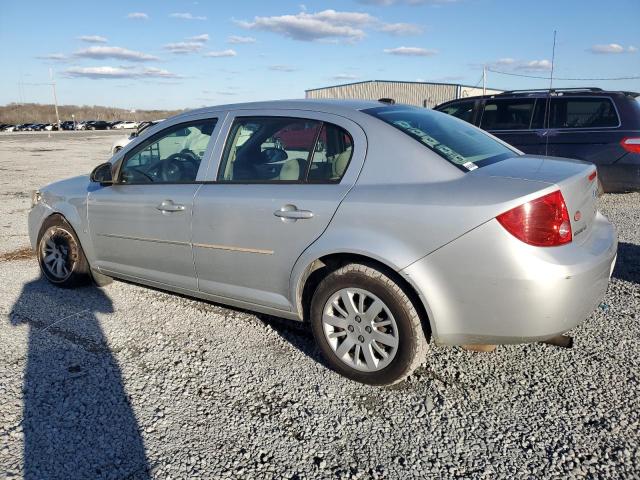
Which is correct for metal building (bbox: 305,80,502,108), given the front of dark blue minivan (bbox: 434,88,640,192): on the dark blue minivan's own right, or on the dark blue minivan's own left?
on the dark blue minivan's own right

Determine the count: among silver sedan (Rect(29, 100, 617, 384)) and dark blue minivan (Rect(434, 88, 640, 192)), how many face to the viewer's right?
0

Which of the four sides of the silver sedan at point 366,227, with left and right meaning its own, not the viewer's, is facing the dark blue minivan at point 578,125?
right

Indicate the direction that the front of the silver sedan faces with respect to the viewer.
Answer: facing away from the viewer and to the left of the viewer

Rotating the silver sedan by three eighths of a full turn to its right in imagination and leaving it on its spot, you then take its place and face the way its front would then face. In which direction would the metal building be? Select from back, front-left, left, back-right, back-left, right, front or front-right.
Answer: left

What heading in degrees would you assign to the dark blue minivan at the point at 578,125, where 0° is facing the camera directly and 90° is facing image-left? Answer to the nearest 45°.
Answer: approximately 90°

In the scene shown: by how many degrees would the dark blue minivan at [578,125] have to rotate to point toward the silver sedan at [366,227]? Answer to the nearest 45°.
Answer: approximately 90° to its left
